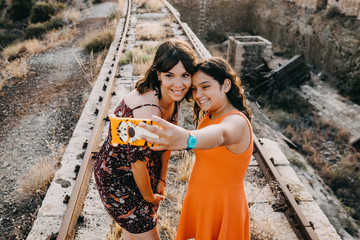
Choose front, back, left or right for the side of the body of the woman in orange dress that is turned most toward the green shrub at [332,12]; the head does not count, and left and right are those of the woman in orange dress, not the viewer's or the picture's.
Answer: back

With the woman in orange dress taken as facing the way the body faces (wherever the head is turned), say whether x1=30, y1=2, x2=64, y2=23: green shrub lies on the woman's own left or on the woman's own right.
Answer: on the woman's own right

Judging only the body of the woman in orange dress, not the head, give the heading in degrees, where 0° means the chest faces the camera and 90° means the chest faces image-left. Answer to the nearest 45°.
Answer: approximately 45°

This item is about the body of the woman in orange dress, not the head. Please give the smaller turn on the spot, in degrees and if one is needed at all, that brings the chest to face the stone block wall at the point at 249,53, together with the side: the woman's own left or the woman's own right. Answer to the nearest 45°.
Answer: approximately 135° to the woman's own right

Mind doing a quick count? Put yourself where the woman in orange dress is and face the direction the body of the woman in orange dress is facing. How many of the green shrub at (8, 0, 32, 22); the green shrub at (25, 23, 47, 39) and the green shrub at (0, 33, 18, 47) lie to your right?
3
